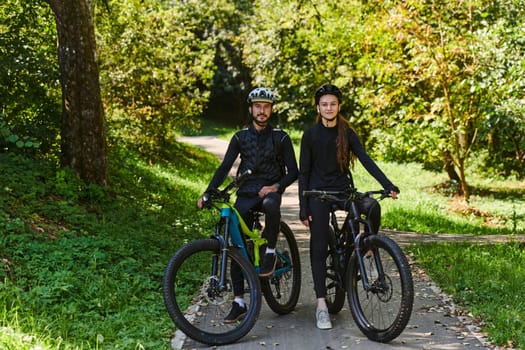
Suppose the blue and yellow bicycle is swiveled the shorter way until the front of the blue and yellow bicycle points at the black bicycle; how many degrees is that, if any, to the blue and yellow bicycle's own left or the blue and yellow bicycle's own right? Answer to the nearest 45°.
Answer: approximately 135° to the blue and yellow bicycle's own left

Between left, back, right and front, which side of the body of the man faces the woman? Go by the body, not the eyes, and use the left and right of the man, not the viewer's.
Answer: left

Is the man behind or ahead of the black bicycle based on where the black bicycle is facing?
behind

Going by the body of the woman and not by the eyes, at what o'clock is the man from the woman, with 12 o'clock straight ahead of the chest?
The man is roughly at 3 o'clock from the woman.

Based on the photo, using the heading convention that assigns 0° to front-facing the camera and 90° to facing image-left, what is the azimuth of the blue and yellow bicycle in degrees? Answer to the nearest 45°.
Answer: approximately 45°

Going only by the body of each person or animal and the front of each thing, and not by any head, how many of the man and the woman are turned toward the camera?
2
